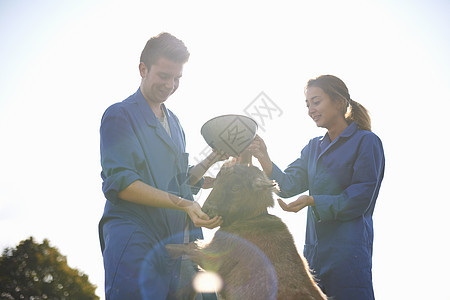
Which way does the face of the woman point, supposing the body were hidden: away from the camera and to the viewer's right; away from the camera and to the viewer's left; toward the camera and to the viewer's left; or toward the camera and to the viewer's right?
toward the camera and to the viewer's left

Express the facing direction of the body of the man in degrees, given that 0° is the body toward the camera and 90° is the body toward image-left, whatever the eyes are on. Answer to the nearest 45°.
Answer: approximately 315°

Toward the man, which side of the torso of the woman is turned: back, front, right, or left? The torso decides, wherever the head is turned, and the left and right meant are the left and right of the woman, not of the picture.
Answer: front

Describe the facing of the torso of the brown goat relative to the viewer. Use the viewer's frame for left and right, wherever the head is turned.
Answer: facing to the left of the viewer

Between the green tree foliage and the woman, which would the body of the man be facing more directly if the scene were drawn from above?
the woman

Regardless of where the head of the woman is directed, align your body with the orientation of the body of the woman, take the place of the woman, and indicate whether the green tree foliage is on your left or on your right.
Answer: on your right

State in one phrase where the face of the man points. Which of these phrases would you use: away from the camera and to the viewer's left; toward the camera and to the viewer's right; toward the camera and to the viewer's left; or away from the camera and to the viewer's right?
toward the camera and to the viewer's right

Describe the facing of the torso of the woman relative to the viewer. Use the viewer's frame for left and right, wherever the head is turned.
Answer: facing the viewer and to the left of the viewer

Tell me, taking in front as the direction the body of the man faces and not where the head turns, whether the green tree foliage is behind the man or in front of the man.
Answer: behind

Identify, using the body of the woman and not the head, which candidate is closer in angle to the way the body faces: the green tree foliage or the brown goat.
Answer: the brown goat

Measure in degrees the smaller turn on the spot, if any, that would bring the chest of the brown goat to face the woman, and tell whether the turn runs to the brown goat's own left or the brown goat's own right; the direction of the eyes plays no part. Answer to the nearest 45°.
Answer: approximately 180°
